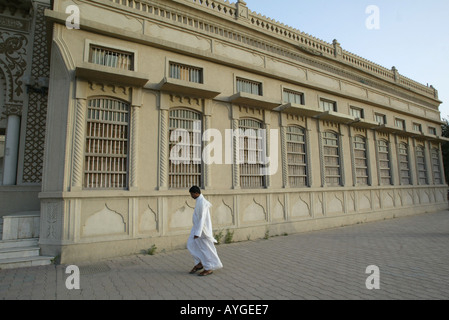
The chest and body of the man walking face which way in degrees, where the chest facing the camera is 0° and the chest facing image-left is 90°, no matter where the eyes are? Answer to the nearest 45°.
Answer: approximately 90°

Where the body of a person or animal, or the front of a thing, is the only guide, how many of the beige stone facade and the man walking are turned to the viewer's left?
1

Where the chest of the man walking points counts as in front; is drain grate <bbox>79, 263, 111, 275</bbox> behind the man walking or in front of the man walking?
in front

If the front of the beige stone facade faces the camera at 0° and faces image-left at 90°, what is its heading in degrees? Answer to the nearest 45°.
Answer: approximately 315°
